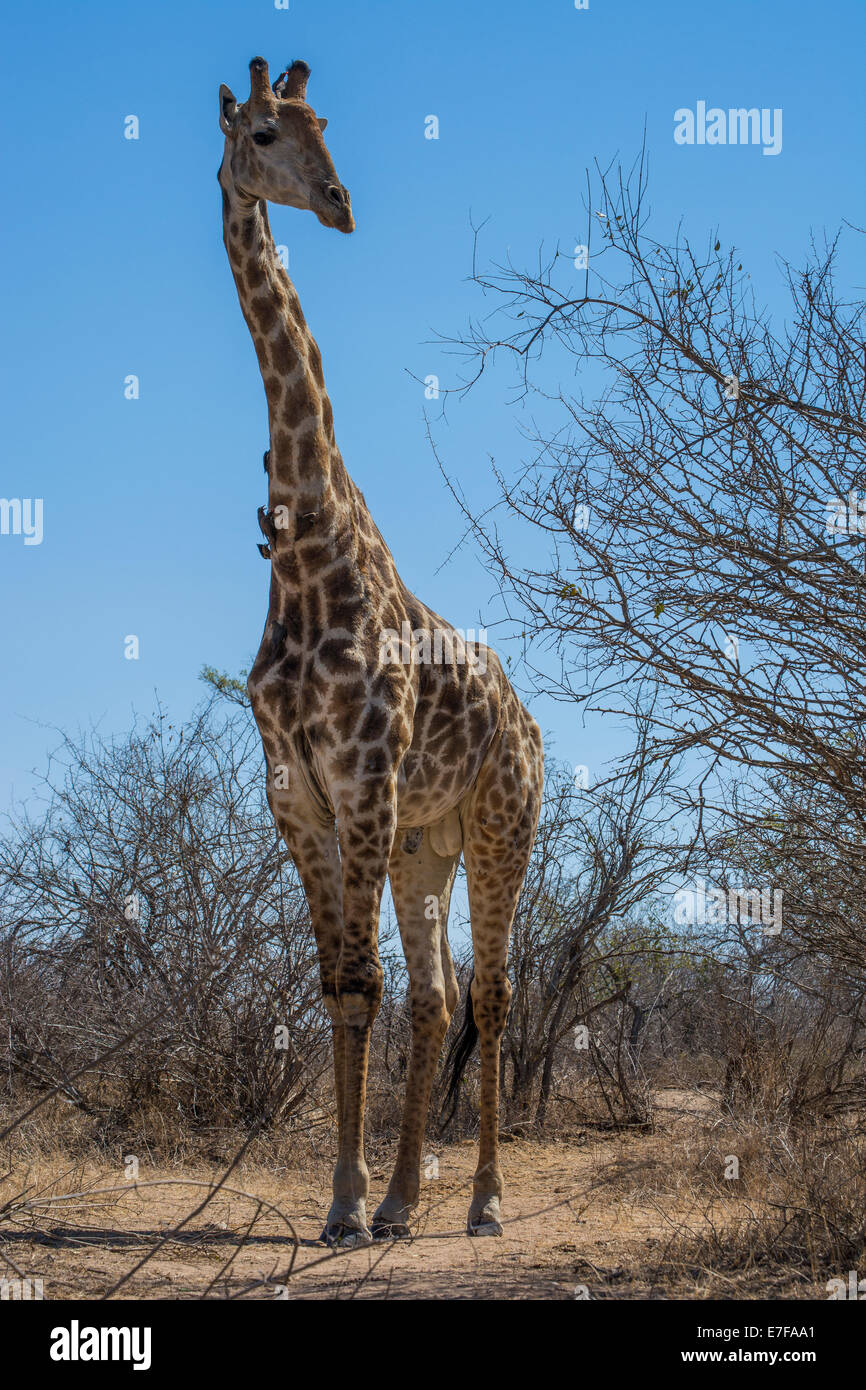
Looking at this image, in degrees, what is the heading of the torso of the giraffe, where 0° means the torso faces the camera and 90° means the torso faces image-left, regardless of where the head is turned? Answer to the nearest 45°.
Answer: approximately 45°
